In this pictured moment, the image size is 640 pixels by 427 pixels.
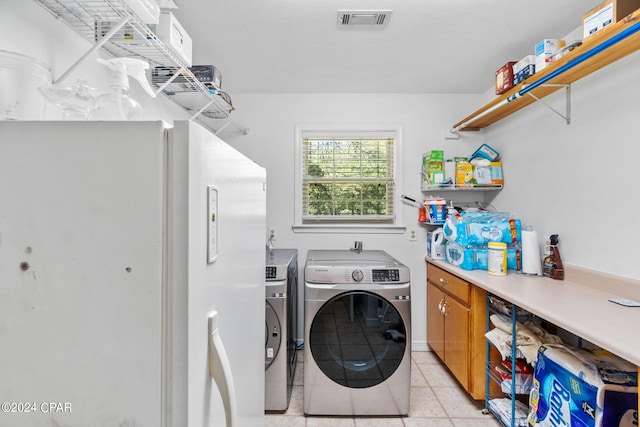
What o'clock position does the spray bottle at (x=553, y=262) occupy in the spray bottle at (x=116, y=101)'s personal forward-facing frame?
the spray bottle at (x=553, y=262) is roughly at 12 o'clock from the spray bottle at (x=116, y=101).

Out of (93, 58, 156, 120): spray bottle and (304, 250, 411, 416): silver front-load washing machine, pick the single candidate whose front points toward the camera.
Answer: the silver front-load washing machine

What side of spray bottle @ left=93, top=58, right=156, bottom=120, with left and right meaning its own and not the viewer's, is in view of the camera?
right

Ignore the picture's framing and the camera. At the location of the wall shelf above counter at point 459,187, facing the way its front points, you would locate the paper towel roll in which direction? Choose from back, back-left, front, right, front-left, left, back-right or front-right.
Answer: front-left

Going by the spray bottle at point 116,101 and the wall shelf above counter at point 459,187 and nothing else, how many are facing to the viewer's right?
1

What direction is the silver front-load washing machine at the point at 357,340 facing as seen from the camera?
toward the camera
